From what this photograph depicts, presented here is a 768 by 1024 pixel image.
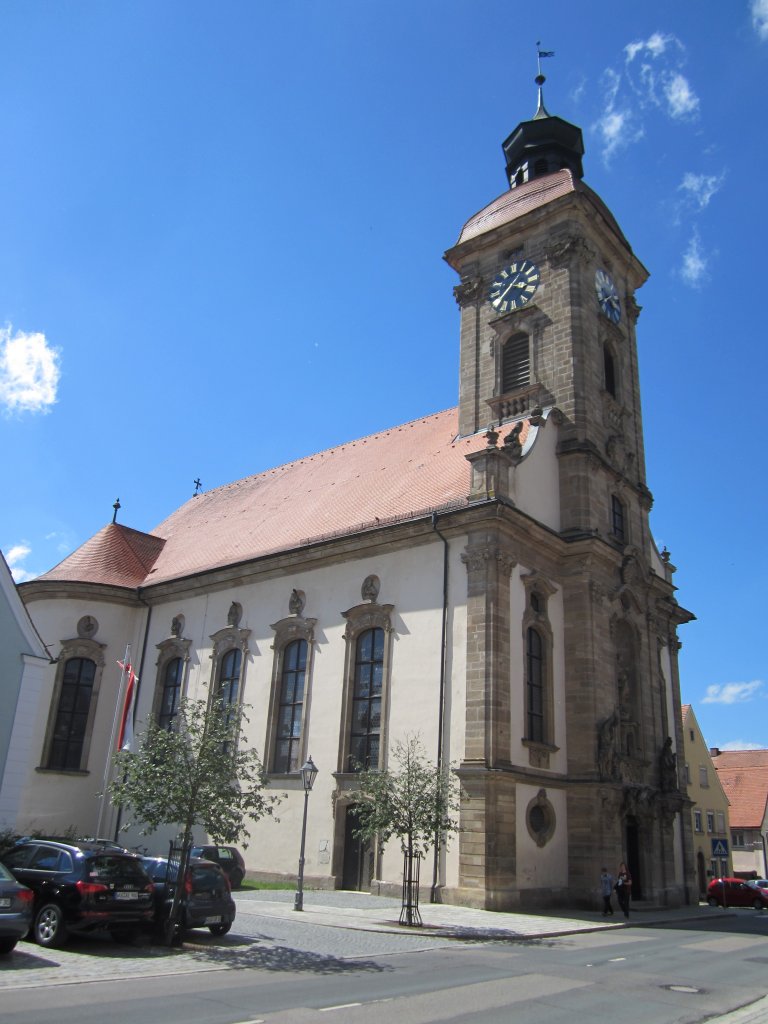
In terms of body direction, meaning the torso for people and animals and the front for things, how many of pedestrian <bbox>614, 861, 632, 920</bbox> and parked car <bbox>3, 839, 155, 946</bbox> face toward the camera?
1

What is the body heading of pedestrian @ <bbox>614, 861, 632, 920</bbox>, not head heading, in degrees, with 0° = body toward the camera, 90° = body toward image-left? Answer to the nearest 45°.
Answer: approximately 0°

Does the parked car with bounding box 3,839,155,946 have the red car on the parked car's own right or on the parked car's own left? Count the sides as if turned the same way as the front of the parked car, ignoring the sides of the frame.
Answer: on the parked car's own right

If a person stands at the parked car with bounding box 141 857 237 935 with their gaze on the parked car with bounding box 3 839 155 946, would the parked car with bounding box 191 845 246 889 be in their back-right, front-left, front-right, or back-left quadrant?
back-right

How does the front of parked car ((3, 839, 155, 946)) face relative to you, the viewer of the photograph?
facing away from the viewer and to the left of the viewer
